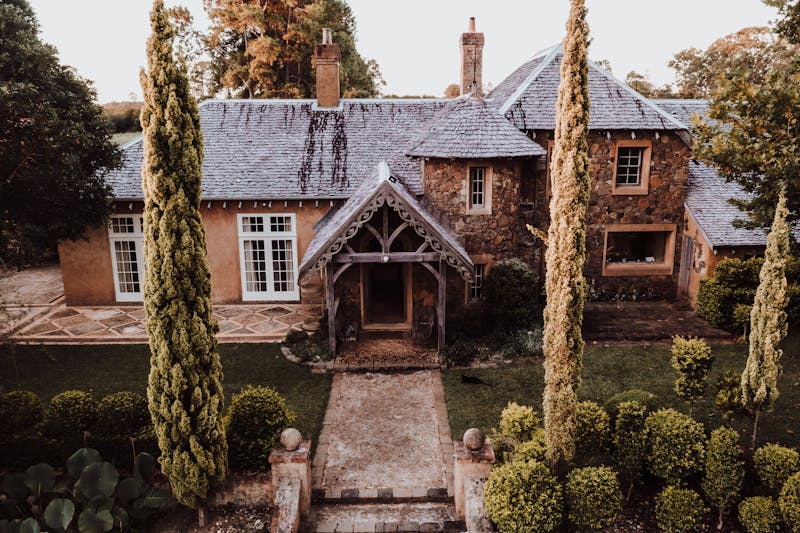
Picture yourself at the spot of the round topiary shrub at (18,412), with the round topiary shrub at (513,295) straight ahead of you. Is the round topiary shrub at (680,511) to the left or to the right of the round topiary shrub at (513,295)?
right

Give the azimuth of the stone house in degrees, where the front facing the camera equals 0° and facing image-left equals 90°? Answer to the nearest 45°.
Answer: approximately 0°

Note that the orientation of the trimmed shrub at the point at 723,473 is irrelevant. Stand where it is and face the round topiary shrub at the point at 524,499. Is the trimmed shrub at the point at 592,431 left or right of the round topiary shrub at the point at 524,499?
right

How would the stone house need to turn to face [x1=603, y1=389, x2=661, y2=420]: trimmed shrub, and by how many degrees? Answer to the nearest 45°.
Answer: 0° — it already faces it

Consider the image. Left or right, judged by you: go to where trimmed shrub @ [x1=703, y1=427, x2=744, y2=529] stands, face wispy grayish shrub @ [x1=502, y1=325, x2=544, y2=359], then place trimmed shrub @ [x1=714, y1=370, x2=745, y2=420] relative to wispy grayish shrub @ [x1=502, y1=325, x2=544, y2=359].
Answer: right

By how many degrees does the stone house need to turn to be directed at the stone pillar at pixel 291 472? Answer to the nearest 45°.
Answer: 0° — it already faces it

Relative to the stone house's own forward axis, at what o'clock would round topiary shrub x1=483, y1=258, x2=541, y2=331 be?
The round topiary shrub is roughly at 11 o'clock from the stone house.

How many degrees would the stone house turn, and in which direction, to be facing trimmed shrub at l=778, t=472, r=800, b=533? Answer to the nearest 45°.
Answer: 0° — it already faces it

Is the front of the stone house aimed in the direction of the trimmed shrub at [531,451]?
yes

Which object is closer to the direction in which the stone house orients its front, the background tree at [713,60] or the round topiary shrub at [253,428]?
the round topiary shrub
